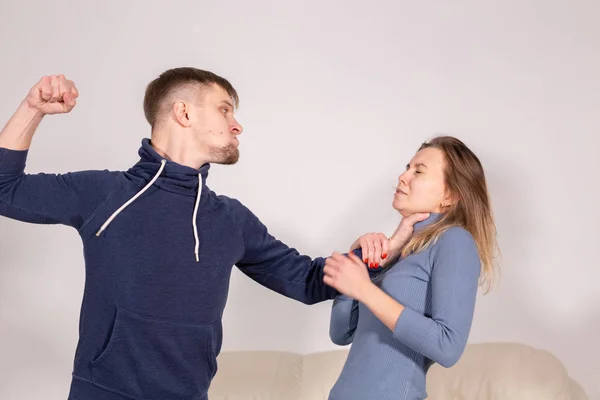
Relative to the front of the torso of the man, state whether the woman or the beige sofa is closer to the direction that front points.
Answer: the woman

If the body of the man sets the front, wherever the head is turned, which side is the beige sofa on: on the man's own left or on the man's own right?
on the man's own left

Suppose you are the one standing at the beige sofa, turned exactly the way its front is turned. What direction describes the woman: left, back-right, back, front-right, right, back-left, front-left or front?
front

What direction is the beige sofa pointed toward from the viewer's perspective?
toward the camera

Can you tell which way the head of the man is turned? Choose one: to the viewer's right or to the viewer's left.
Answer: to the viewer's right

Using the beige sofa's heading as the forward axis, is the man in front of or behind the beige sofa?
in front

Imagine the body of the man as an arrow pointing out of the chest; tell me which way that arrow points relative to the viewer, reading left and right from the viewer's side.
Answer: facing the viewer and to the right of the viewer

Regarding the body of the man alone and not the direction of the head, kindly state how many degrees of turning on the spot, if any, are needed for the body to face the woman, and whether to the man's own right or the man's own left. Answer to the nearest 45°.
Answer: approximately 45° to the man's own left

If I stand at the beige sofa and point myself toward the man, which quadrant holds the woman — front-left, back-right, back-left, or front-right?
front-left

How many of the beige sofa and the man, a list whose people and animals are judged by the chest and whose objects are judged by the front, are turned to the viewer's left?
0
